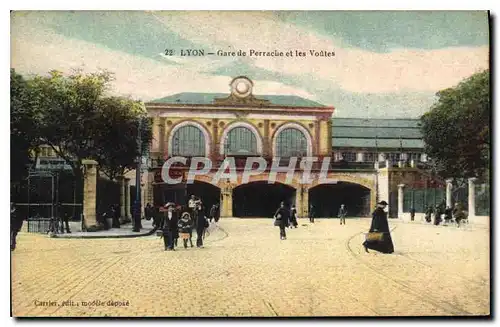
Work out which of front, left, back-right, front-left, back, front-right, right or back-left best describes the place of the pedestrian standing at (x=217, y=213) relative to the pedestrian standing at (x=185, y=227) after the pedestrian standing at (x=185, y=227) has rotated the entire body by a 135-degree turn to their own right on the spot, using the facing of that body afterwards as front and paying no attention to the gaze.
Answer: right

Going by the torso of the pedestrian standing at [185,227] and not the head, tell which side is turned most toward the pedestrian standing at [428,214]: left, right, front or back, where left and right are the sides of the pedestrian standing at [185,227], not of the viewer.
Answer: left

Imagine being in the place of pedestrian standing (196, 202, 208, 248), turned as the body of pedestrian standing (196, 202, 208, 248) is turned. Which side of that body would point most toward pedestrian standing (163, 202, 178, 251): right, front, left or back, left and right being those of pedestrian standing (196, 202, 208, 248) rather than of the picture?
right

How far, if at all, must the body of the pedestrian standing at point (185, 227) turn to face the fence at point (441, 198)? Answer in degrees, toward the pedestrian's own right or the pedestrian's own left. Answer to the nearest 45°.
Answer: approximately 90° to the pedestrian's own left

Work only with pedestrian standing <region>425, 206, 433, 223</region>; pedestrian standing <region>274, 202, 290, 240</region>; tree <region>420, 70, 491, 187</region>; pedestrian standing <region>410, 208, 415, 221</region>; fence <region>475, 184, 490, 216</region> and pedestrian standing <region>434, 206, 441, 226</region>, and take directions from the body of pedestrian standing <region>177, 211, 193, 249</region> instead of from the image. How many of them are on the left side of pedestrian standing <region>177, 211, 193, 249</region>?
6

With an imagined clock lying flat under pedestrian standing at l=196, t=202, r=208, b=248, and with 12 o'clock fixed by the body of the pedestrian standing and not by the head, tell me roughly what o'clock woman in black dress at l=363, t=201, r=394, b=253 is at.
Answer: The woman in black dress is roughly at 9 o'clock from the pedestrian standing.

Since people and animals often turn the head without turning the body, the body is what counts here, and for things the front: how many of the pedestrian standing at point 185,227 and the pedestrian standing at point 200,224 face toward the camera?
2

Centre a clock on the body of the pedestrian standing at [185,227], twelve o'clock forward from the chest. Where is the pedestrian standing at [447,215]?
the pedestrian standing at [447,215] is roughly at 9 o'clock from the pedestrian standing at [185,227].

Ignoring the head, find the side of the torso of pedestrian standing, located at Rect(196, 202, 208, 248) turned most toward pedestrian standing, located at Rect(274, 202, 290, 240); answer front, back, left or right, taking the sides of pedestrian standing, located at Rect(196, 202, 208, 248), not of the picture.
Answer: left
